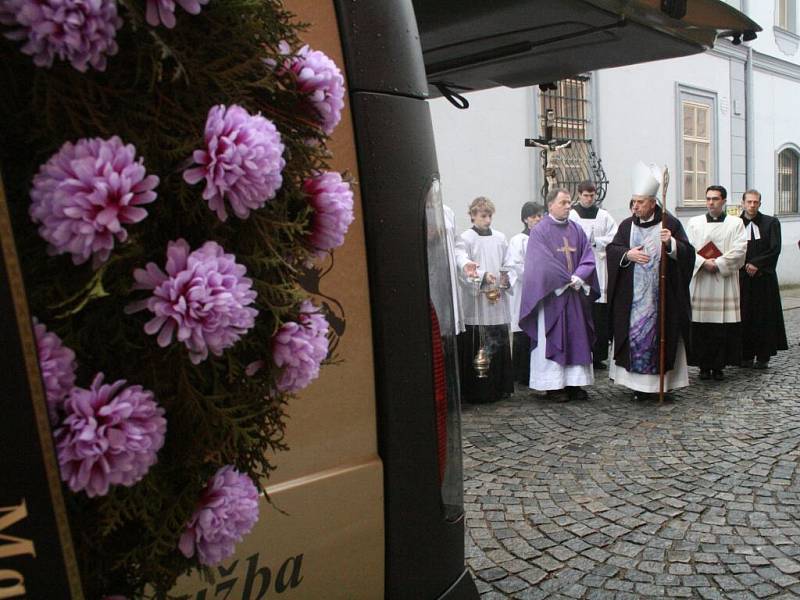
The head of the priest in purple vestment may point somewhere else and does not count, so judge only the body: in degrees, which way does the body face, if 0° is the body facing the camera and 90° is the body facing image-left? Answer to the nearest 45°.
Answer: approximately 315°

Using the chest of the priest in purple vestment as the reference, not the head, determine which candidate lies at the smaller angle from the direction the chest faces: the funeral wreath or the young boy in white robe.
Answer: the funeral wreath

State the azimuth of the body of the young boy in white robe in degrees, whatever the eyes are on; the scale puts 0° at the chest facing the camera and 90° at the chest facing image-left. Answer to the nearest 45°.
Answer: approximately 0°

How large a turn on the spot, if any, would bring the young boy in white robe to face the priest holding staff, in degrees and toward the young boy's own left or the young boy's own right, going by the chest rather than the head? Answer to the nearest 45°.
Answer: approximately 90° to the young boy's own left

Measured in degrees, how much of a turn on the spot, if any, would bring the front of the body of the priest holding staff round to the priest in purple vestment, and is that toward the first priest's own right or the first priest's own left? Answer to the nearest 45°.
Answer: approximately 45° to the first priest's own right

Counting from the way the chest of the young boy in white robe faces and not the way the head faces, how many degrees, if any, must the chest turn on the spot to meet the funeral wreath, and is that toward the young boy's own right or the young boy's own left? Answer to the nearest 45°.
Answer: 0° — they already face it

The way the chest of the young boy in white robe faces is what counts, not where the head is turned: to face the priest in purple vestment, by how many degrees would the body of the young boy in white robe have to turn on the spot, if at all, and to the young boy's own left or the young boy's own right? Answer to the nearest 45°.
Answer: approximately 90° to the young boy's own left
